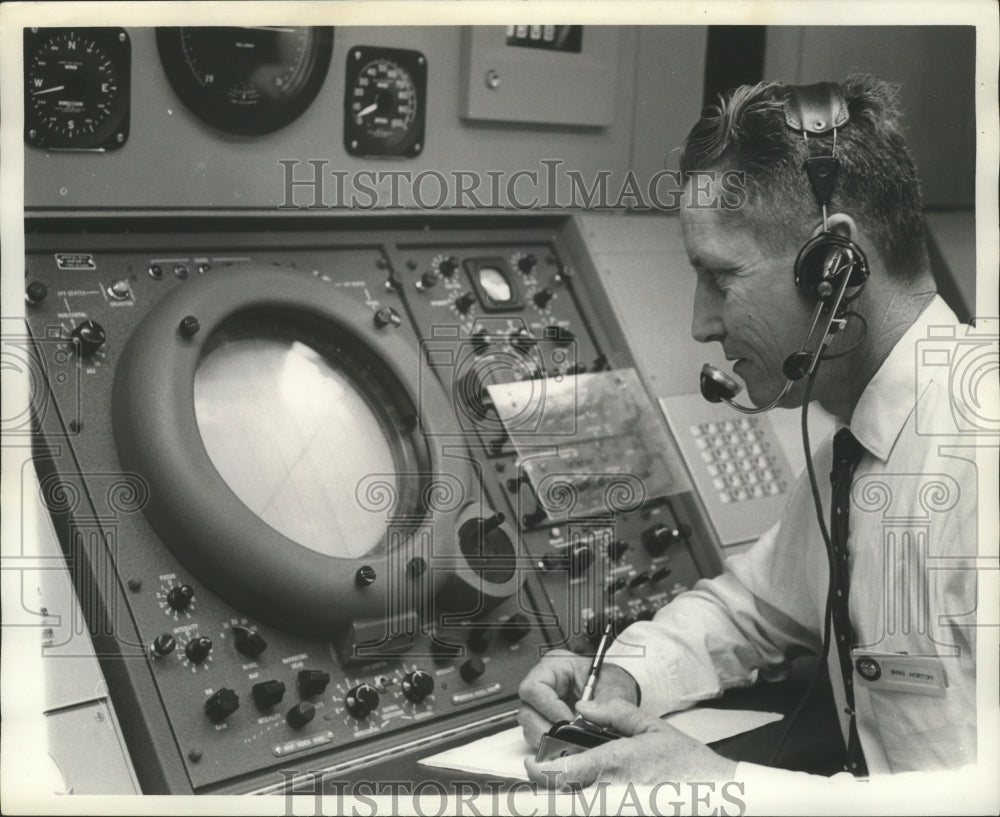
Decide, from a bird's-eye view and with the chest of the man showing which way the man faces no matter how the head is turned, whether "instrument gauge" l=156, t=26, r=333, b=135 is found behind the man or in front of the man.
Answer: in front

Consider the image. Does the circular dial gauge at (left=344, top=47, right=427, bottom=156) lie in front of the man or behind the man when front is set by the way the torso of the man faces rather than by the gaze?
in front

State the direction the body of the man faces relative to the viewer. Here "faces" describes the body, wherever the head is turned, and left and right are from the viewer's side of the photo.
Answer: facing to the left of the viewer

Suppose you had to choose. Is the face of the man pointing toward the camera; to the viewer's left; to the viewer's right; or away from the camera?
to the viewer's left

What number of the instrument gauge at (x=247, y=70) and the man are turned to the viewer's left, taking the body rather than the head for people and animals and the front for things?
1

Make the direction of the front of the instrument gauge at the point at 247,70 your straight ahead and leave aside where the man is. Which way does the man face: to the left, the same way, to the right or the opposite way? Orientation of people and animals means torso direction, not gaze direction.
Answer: to the right

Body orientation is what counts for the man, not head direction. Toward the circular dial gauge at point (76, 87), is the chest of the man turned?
yes

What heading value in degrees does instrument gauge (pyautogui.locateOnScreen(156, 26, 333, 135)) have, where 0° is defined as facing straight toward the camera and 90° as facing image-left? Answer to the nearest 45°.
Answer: approximately 0°
